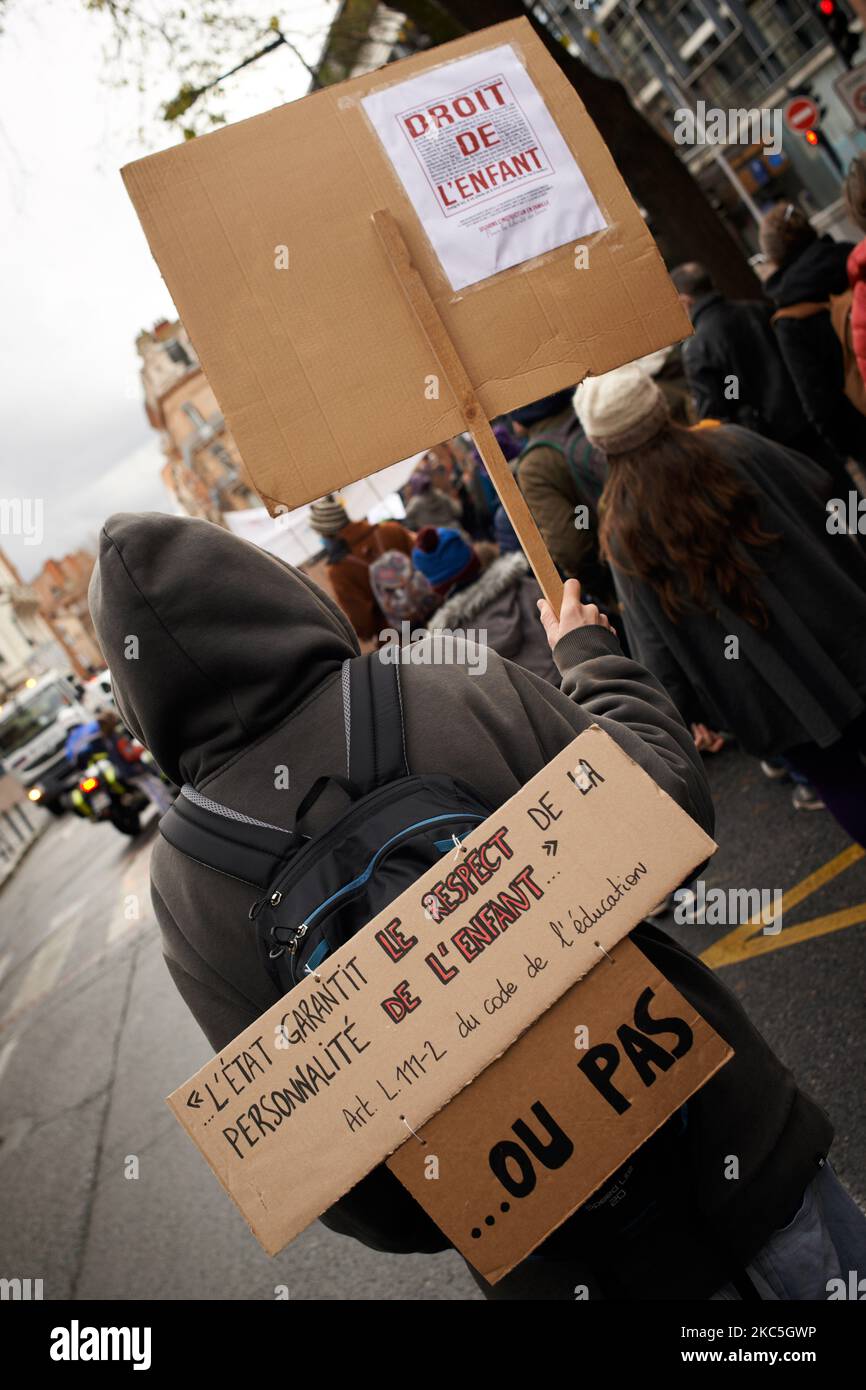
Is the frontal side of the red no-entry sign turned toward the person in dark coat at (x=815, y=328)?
yes

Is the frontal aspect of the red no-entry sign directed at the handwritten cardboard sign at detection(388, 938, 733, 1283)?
yes

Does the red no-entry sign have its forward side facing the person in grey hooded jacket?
yes

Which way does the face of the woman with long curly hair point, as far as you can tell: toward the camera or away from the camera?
away from the camera

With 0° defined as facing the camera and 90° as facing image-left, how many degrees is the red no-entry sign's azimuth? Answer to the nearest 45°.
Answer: approximately 0°
